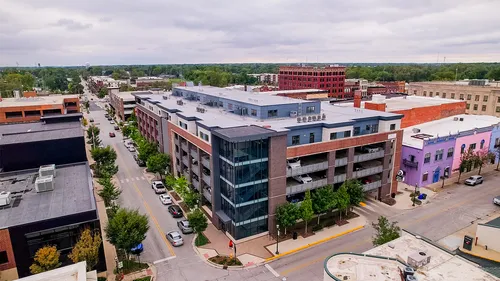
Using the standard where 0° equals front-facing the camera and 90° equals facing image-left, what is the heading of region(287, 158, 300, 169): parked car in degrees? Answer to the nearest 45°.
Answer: approximately 315°

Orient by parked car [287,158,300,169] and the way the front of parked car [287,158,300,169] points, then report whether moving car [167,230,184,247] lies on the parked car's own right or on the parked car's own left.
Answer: on the parked car's own right

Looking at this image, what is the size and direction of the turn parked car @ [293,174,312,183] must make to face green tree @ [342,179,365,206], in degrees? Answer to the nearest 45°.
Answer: approximately 45° to its left

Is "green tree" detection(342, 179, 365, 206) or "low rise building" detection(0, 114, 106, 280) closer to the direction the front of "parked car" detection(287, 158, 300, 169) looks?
the green tree

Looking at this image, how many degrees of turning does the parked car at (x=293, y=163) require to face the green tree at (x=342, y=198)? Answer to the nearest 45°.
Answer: approximately 45° to its left

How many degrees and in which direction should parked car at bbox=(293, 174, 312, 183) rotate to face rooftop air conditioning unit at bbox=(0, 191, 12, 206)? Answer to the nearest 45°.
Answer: approximately 90° to its right

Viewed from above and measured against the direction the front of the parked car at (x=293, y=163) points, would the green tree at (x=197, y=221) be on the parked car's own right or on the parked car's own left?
on the parked car's own right

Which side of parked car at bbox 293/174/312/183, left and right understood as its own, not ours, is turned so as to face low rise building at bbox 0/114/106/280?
right
